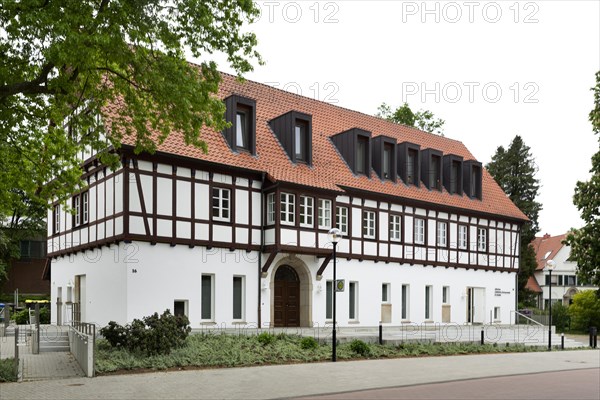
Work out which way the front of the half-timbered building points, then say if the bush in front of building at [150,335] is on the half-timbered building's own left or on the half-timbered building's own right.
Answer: on the half-timbered building's own right

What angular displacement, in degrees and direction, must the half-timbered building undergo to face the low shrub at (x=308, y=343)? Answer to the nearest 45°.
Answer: approximately 45° to its right

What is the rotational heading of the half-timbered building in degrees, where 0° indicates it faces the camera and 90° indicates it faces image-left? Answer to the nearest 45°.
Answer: approximately 315°

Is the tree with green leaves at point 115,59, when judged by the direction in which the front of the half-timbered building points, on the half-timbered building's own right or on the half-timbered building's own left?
on the half-timbered building's own right

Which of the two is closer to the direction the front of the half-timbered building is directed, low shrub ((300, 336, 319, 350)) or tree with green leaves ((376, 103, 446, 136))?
the low shrub

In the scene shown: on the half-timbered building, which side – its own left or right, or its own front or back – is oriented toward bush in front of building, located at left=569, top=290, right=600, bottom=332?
left

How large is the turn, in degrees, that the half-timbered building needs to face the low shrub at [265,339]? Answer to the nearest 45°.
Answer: approximately 45° to its right
